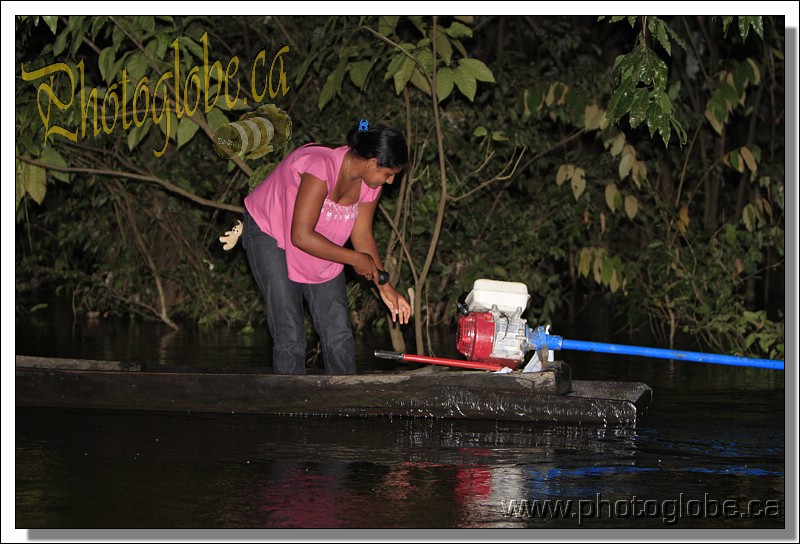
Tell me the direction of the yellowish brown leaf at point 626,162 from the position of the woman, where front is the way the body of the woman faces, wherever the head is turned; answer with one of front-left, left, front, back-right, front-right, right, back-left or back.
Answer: left

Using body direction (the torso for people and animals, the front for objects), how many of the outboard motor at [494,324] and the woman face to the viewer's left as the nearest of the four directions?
1

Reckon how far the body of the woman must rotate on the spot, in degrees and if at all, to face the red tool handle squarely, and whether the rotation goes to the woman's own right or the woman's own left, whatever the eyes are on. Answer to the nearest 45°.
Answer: approximately 45° to the woman's own left

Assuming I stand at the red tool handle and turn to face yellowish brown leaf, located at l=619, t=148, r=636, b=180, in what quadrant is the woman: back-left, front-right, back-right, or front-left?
back-left

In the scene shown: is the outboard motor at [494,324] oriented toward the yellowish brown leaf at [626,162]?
no

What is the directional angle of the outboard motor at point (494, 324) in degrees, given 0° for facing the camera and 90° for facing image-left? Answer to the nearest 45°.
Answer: approximately 90°

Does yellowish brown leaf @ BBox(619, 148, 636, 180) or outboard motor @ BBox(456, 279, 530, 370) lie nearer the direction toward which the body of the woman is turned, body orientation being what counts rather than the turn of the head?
the outboard motor

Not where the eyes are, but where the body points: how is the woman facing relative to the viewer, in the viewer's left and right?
facing the viewer and to the right of the viewer

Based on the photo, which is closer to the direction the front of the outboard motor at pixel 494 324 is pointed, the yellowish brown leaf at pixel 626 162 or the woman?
the woman

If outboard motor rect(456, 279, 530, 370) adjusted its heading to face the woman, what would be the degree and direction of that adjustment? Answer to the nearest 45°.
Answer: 0° — it already faces them

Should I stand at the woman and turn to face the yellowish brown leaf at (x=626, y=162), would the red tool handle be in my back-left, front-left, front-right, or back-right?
front-right
